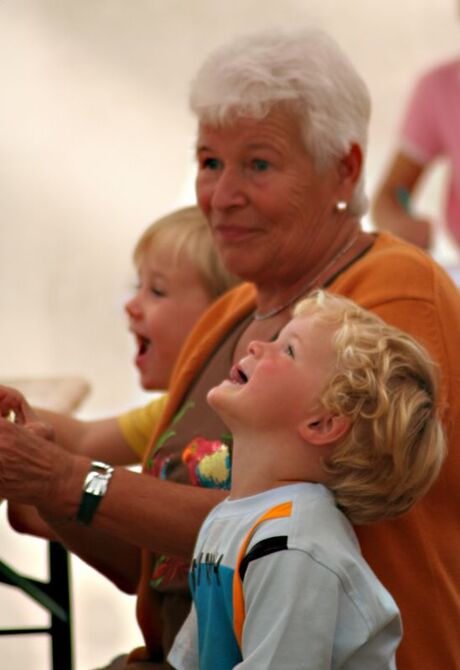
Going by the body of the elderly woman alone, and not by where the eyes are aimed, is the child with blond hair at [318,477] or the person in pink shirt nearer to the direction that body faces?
the child with blond hair

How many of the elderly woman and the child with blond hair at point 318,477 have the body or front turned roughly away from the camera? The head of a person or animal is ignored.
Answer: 0

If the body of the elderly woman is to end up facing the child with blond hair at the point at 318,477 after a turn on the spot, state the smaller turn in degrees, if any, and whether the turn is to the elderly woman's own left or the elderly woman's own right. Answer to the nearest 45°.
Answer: approximately 45° to the elderly woman's own left

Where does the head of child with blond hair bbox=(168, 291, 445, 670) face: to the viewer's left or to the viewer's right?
to the viewer's left

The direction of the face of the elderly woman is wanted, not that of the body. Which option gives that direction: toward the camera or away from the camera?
toward the camera

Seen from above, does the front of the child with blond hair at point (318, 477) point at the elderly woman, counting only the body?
no

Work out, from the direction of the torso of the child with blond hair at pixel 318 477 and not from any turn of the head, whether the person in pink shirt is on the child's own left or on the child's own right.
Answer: on the child's own right

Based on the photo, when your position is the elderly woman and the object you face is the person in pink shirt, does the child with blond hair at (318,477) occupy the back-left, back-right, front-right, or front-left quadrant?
back-right

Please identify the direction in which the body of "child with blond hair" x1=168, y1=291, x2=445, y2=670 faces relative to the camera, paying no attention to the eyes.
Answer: to the viewer's left

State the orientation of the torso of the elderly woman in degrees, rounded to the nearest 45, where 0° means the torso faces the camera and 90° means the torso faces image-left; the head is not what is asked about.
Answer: approximately 45°

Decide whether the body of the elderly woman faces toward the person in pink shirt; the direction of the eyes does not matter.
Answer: no
